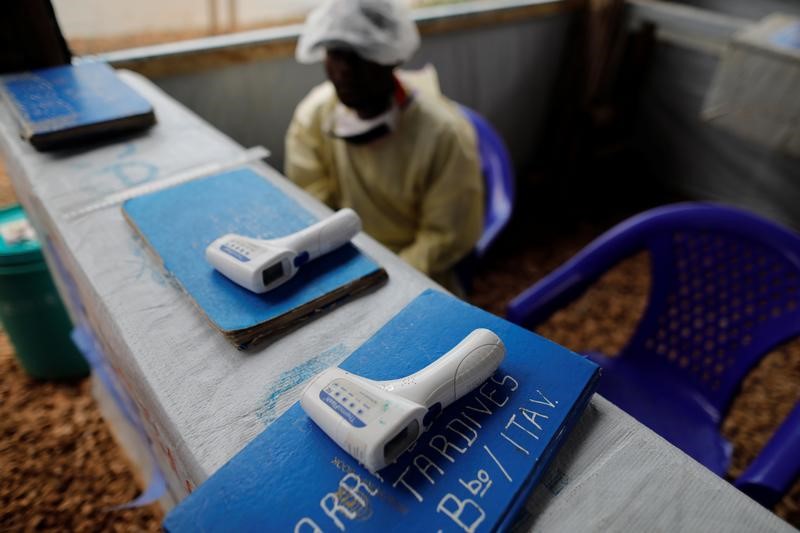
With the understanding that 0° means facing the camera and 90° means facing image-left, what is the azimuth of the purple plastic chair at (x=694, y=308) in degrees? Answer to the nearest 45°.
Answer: approximately 45°

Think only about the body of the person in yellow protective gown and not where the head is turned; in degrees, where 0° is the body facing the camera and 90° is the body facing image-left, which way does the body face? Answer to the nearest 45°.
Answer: approximately 45°

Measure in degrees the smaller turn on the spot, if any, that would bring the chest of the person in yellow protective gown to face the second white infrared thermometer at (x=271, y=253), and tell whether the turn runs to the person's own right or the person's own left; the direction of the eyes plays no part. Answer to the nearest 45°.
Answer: approximately 45° to the person's own left

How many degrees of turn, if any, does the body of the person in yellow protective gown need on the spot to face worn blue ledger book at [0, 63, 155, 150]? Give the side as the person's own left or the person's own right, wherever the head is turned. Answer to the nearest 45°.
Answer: approximately 45° to the person's own right

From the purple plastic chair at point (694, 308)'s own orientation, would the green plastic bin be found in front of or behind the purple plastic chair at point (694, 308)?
in front

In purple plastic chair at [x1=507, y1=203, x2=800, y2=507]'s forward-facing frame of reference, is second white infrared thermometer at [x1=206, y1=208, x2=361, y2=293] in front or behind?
in front

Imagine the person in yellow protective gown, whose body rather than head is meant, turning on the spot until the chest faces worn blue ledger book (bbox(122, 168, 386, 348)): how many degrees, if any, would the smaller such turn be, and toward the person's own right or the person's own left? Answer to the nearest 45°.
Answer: approximately 45° to the person's own left

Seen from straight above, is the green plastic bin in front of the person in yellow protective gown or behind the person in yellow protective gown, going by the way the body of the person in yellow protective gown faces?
in front

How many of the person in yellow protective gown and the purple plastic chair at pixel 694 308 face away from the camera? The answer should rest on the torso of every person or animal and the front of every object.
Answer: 0
